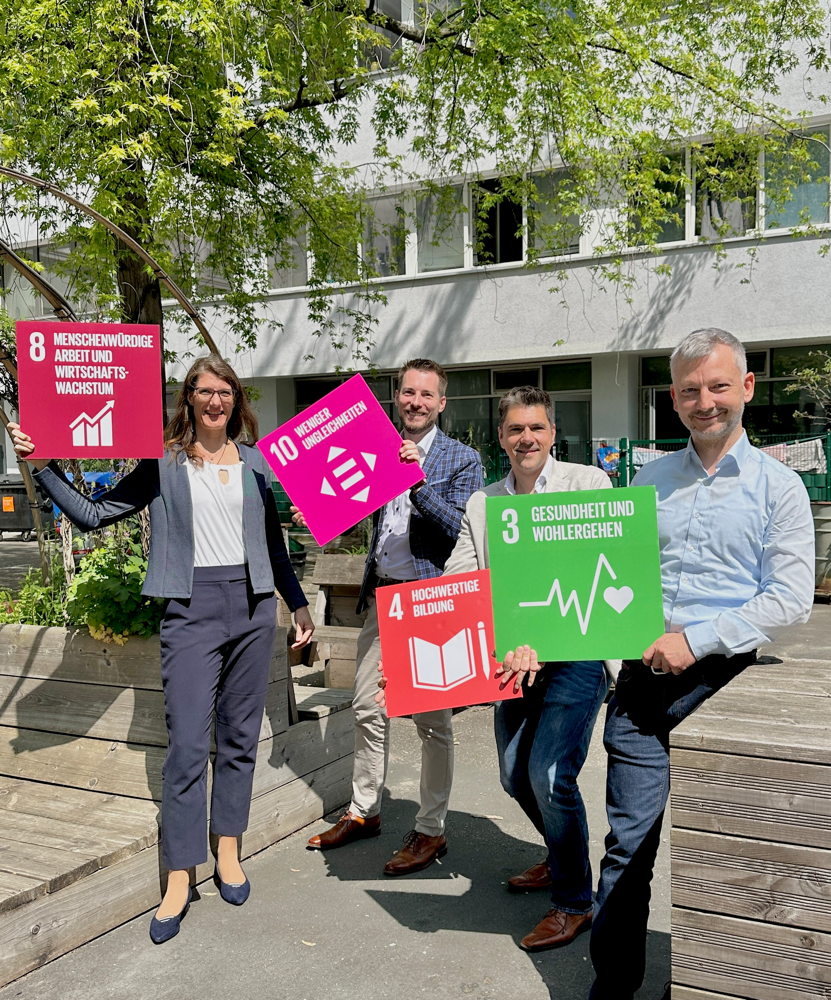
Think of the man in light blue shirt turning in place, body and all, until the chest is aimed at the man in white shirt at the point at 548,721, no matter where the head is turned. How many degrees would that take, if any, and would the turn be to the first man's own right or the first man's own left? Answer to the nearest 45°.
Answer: approximately 90° to the first man's own right

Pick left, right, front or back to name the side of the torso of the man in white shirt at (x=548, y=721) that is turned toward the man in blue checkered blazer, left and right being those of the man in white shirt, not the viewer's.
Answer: right

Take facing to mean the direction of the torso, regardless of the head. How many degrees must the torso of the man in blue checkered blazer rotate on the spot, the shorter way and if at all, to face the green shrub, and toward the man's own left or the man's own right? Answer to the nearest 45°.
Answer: approximately 90° to the man's own right

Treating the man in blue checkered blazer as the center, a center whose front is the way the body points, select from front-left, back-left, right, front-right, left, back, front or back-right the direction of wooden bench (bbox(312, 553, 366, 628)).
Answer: back-right

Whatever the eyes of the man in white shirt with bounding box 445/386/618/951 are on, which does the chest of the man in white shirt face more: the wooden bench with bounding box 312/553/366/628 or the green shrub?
the green shrub
